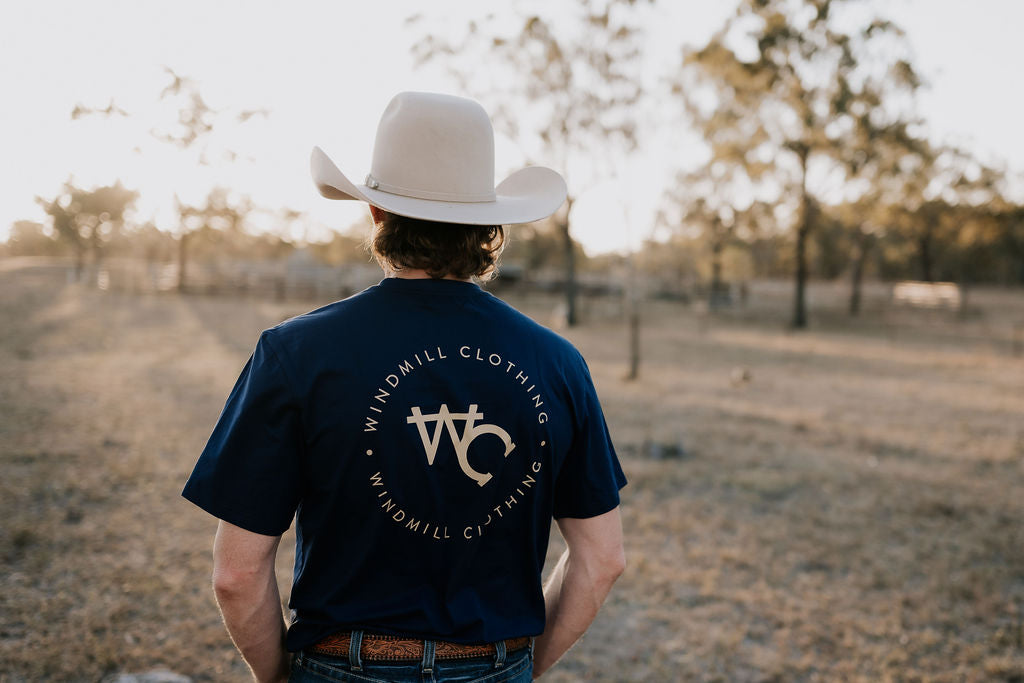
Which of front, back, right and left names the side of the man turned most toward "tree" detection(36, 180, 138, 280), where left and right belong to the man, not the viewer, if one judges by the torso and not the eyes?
front

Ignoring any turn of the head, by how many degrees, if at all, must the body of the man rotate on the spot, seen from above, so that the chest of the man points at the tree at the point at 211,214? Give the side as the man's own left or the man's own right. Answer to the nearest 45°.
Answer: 0° — they already face it

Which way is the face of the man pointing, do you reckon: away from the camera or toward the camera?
away from the camera

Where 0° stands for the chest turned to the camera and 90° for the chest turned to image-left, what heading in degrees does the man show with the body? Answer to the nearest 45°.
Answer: approximately 180°

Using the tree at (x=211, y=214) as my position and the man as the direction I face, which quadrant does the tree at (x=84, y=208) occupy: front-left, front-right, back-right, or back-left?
back-right
